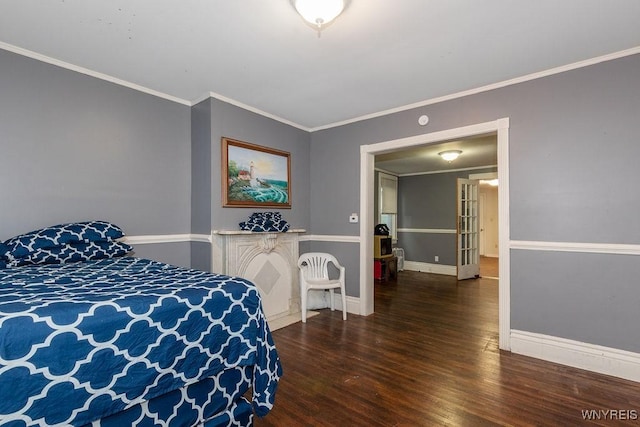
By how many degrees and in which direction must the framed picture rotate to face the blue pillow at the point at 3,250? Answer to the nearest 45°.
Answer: approximately 90° to its right

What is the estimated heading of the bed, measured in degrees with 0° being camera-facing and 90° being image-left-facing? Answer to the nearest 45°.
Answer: approximately 315°

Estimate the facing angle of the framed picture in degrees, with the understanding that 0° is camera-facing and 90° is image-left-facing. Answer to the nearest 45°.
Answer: approximately 315°

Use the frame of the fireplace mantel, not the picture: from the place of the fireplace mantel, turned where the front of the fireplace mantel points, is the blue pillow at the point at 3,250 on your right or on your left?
on your right

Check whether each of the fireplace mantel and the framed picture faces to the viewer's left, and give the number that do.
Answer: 0
